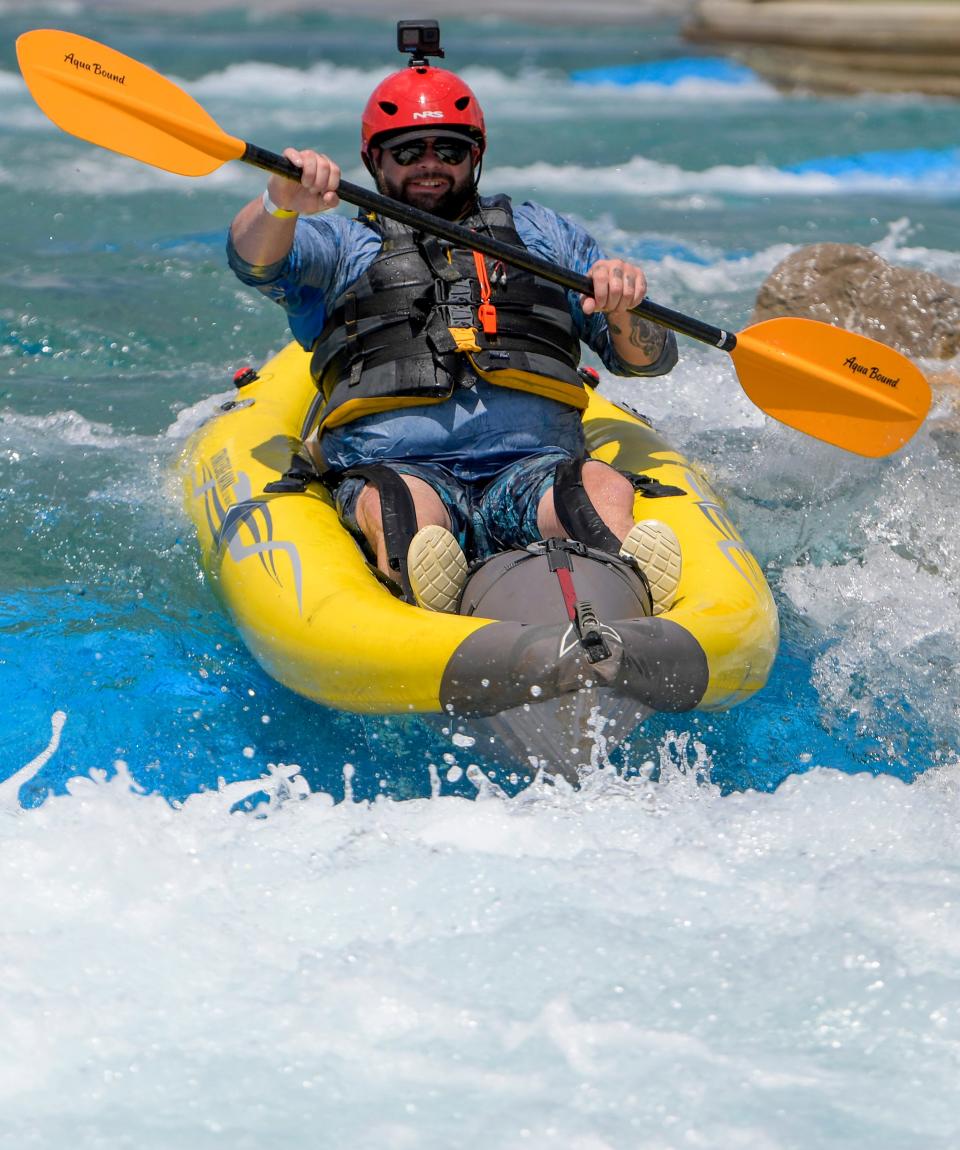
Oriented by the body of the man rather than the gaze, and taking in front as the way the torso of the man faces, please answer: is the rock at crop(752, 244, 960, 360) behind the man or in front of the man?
behind

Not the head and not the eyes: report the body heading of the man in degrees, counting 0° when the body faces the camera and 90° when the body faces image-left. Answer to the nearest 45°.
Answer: approximately 0°
